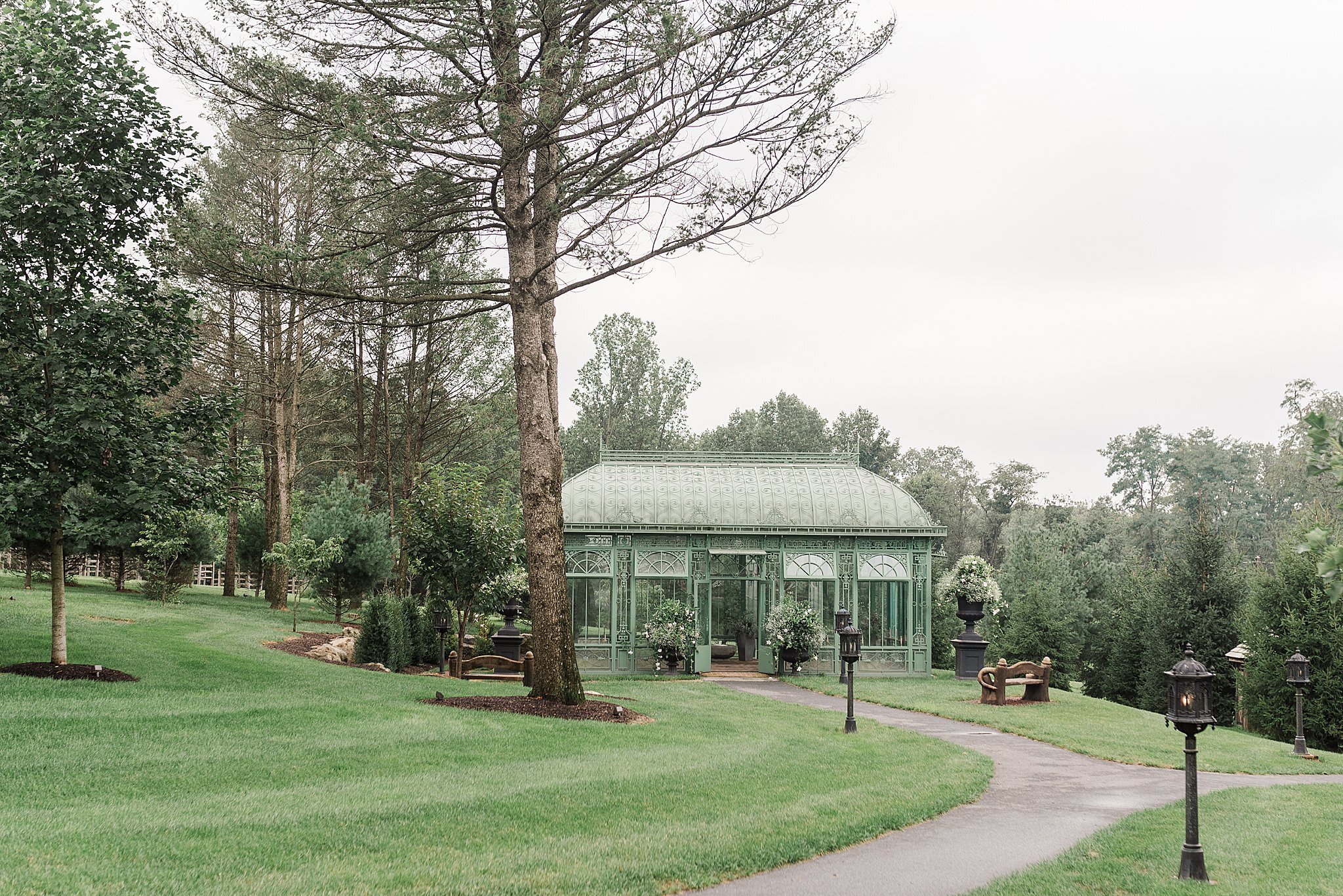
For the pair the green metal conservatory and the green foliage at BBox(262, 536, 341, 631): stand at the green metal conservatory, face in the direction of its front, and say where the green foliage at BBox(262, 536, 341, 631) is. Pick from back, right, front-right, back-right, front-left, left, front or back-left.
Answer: right

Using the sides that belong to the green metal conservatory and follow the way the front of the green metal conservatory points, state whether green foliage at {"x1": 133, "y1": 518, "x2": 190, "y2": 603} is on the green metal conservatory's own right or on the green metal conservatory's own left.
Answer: on the green metal conservatory's own right

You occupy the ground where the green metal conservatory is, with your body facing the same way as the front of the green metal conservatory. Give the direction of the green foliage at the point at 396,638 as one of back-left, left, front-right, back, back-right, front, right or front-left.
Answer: front-right

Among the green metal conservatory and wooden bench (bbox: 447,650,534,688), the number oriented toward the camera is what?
2

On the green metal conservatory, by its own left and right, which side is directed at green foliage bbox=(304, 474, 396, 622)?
right

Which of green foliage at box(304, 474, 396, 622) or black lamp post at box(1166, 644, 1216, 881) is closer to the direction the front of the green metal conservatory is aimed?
the black lamp post

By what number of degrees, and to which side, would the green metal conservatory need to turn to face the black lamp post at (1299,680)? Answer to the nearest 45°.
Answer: approximately 45° to its left

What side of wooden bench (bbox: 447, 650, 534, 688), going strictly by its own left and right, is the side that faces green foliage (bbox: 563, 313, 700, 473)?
back

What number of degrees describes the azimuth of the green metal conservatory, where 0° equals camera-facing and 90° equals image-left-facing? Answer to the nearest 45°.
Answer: approximately 0°

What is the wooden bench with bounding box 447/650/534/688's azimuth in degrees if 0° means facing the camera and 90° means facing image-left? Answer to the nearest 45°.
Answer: approximately 0°
